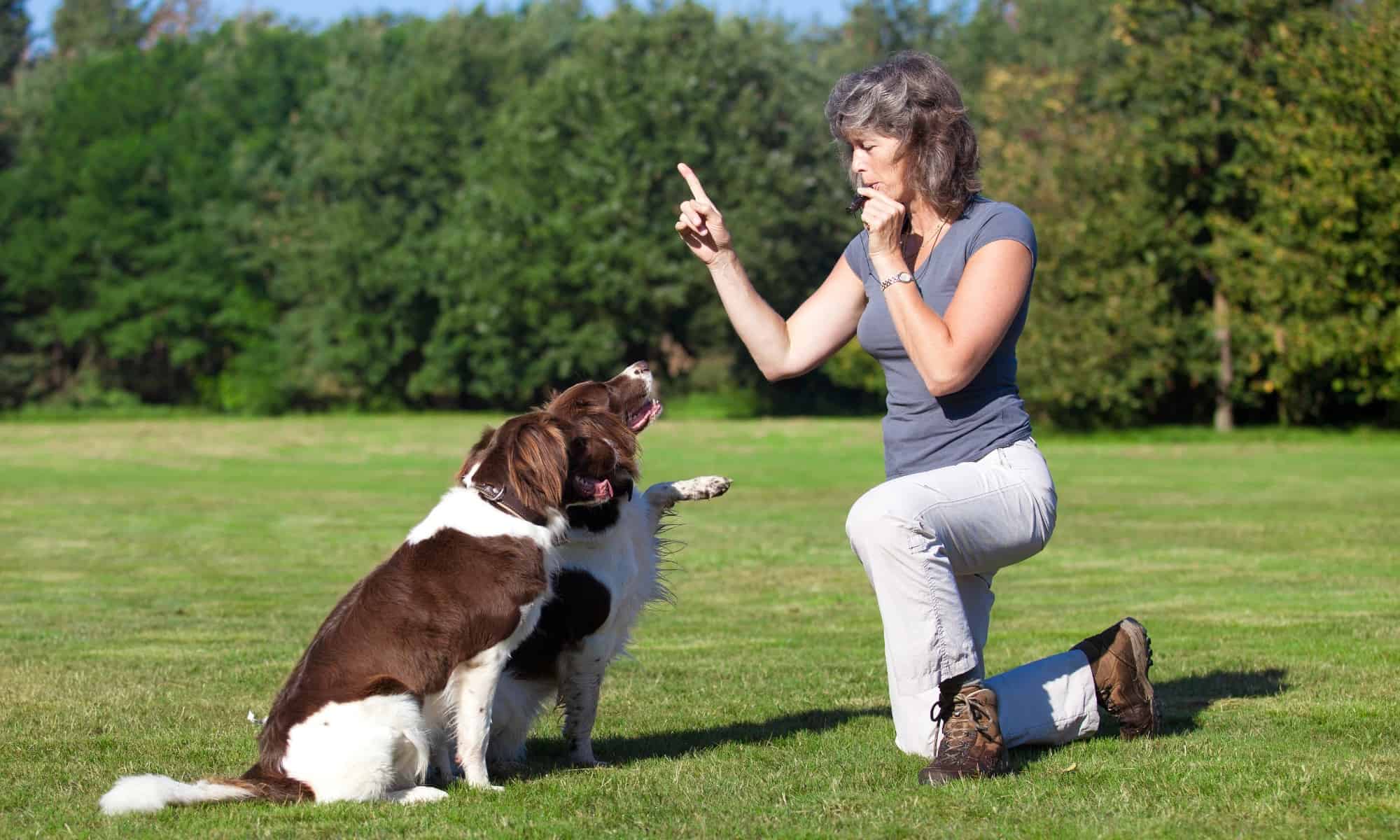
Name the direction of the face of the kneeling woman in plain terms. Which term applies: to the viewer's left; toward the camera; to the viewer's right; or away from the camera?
to the viewer's left

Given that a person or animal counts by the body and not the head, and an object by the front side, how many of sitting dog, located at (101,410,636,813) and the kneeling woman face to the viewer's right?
1

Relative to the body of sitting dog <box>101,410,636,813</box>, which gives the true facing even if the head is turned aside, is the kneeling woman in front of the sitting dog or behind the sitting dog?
in front

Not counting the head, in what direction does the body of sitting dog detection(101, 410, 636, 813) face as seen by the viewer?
to the viewer's right

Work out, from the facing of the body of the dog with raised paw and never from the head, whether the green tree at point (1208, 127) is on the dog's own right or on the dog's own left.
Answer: on the dog's own left

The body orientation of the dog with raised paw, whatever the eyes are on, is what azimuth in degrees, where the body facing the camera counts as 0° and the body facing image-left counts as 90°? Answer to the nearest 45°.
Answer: approximately 270°

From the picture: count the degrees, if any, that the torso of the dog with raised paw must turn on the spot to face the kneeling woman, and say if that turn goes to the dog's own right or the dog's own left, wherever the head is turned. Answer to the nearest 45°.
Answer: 0° — it already faces them

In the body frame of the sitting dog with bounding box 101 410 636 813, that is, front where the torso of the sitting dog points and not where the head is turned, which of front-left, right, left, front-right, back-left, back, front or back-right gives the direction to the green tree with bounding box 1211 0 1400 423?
front-left

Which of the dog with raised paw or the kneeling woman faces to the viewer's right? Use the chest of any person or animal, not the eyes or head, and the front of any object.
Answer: the dog with raised paw

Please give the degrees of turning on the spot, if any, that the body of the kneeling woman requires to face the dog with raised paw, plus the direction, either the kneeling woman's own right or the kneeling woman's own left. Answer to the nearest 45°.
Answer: approximately 45° to the kneeling woman's own right
